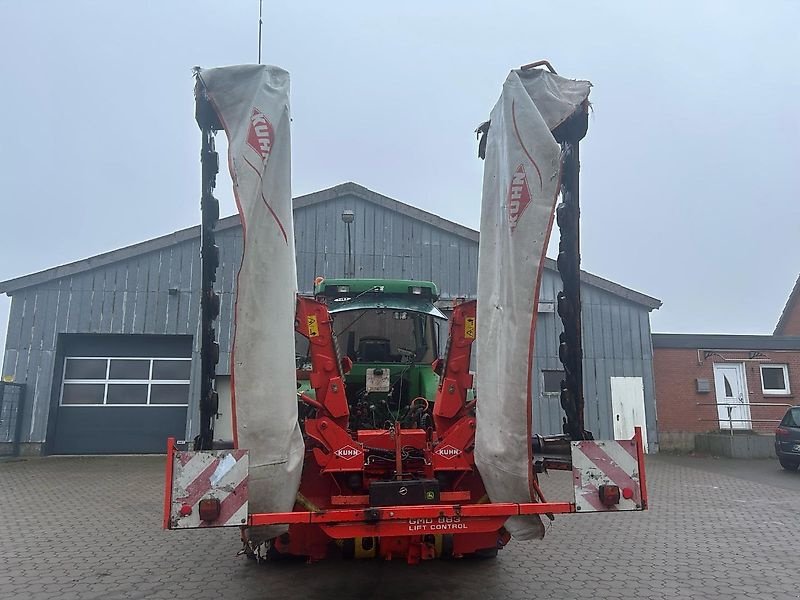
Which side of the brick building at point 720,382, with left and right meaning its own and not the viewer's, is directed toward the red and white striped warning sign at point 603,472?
front

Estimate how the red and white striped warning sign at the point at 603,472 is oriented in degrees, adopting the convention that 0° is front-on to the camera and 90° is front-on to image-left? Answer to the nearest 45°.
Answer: approximately 0°

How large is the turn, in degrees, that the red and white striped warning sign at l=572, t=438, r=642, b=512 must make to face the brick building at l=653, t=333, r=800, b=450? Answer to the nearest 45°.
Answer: approximately 180°

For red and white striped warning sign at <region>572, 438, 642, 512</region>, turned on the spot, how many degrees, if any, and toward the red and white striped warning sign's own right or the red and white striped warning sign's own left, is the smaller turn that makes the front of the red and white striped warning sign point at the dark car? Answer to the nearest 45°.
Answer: approximately 180°

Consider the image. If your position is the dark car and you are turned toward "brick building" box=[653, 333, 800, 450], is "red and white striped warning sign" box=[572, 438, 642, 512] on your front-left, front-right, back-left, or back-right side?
back-left

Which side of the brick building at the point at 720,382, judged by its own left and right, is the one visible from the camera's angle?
front

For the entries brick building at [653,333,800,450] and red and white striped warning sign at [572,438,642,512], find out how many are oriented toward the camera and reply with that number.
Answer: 2

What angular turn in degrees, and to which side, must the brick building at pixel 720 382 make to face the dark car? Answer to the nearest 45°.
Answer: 0° — it already faces it
